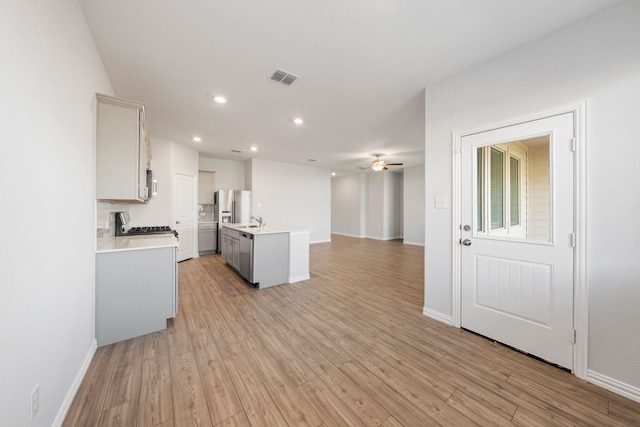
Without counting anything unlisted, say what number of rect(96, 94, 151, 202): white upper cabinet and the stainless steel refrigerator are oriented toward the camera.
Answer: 1

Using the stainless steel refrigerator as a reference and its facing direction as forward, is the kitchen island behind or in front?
in front

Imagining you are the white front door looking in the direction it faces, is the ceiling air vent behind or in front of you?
in front

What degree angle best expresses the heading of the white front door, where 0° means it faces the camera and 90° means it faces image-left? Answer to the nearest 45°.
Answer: approximately 45°

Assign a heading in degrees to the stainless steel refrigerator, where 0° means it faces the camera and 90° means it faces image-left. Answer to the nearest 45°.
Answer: approximately 0°

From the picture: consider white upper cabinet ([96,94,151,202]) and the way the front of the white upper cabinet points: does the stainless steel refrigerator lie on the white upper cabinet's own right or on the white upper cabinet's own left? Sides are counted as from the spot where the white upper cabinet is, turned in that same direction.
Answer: on the white upper cabinet's own left

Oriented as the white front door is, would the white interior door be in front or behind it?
in front

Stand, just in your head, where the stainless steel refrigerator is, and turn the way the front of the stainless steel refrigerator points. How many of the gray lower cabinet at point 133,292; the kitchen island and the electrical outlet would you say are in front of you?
3

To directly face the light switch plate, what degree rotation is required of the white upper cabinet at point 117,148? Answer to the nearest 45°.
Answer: approximately 45° to its right

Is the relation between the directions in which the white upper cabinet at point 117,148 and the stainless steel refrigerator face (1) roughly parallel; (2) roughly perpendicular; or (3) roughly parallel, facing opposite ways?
roughly perpendicular

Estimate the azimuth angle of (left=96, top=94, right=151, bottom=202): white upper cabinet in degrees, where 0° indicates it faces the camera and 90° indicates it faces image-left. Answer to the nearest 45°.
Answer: approximately 270°
